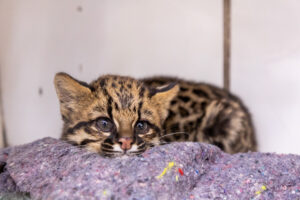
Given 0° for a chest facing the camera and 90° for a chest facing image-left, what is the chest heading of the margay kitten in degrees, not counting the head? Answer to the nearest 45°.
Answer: approximately 45°
